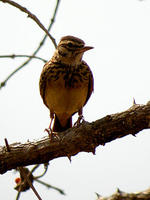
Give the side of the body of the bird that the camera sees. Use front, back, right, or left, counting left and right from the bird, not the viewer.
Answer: front
